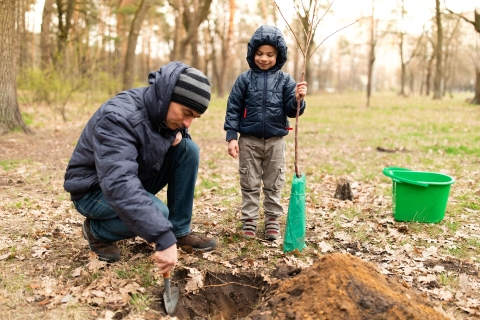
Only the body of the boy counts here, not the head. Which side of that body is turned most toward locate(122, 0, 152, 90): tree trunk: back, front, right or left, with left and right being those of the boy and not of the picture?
back

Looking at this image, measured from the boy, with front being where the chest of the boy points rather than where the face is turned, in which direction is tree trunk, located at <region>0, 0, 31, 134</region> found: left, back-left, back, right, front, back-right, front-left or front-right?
back-right

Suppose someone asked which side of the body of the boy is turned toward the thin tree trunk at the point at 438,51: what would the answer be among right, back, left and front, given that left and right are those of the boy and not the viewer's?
back

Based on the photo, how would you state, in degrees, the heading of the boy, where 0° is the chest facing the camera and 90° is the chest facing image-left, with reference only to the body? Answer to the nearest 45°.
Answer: approximately 0°

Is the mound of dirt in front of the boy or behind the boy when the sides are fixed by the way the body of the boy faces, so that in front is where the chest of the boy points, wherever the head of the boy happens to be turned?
in front

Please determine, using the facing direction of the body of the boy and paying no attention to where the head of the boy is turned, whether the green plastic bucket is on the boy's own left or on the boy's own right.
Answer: on the boy's own left

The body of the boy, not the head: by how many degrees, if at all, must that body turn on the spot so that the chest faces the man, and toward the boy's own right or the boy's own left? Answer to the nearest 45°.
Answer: approximately 45° to the boy's own right

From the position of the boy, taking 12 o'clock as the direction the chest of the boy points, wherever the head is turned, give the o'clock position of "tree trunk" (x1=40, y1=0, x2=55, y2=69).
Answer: The tree trunk is roughly at 5 o'clock from the boy.

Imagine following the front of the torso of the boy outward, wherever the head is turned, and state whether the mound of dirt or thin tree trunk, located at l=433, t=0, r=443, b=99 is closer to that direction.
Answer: the mound of dirt

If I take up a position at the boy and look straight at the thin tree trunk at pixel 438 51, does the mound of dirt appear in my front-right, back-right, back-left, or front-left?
back-right
